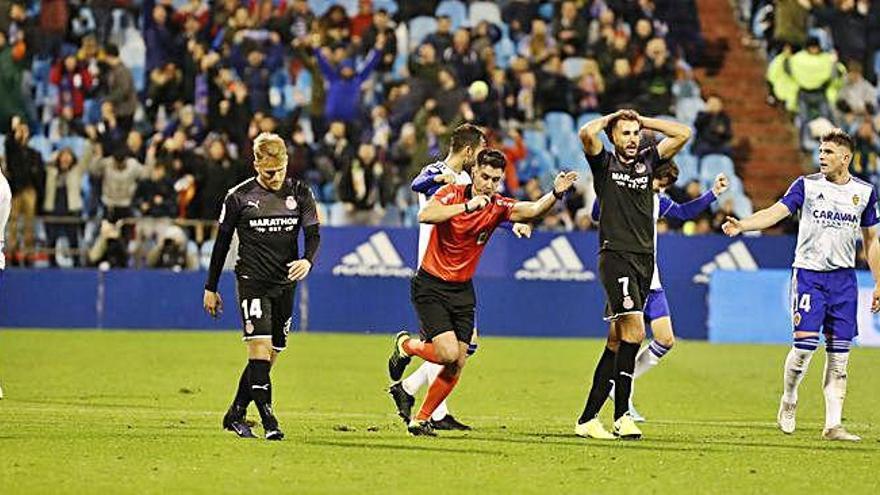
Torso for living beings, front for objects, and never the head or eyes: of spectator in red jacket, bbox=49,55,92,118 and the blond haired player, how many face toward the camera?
2

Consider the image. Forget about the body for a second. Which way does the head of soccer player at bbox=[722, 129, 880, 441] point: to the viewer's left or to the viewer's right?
to the viewer's left

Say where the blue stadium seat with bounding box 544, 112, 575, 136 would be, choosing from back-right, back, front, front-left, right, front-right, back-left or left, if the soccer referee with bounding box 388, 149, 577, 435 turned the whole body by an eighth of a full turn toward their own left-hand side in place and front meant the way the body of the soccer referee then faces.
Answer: left

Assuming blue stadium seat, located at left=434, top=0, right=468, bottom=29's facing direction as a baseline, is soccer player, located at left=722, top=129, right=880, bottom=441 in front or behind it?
in front

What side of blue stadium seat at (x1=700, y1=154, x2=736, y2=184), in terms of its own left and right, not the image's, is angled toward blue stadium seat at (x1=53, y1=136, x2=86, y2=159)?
right

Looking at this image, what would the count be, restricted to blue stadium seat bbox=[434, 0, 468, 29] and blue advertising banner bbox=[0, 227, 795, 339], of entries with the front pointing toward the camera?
2

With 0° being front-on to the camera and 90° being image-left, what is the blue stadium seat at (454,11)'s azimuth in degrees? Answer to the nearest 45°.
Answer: approximately 0°

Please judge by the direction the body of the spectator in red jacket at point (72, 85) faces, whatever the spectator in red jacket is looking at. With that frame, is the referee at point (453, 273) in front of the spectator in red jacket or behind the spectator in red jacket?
in front
